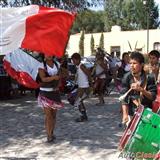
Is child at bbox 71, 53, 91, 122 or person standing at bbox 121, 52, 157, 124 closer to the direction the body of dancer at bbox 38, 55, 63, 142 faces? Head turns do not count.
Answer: the person standing

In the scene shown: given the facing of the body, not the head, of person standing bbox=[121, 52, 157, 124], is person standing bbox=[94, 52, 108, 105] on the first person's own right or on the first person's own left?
on the first person's own right

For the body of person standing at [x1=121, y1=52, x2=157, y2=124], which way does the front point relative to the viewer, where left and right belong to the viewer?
facing the viewer and to the left of the viewer

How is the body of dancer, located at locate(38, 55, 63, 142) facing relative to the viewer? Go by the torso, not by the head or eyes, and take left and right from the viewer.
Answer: facing the viewer and to the right of the viewer

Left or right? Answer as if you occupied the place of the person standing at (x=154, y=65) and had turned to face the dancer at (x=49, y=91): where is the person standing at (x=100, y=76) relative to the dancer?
right

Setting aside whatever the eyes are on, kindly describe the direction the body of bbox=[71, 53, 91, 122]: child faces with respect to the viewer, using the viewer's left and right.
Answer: facing to the left of the viewer
